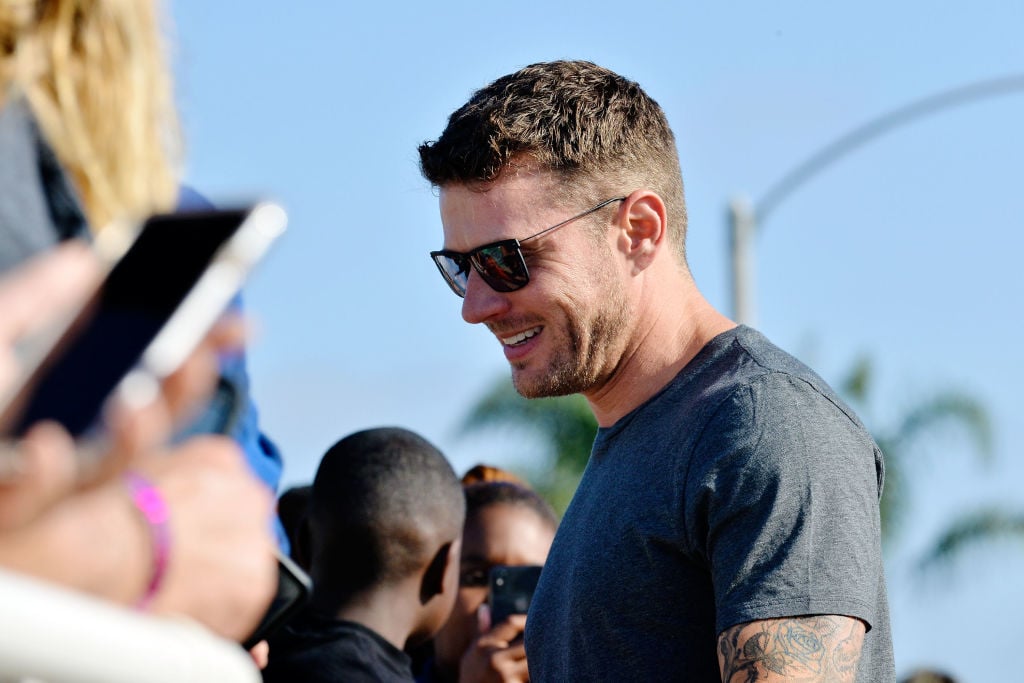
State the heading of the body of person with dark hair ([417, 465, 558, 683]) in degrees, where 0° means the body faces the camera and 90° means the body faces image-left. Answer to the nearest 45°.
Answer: approximately 0°

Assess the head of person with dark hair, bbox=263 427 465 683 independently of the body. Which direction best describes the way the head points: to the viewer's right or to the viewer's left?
to the viewer's right

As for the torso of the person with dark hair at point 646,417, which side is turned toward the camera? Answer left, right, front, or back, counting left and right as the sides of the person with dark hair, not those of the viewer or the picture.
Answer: left

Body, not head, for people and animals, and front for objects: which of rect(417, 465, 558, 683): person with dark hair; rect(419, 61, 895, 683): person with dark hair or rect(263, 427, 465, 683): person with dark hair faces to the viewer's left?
rect(419, 61, 895, 683): person with dark hair

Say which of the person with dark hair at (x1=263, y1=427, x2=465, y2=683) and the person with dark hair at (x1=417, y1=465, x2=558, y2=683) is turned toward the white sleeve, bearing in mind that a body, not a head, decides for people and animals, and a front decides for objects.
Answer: the person with dark hair at (x1=417, y1=465, x2=558, y2=683)

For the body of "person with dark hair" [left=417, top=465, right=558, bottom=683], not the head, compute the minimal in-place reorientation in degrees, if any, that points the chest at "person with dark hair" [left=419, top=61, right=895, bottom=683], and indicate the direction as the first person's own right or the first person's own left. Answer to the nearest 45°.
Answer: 0° — they already face them

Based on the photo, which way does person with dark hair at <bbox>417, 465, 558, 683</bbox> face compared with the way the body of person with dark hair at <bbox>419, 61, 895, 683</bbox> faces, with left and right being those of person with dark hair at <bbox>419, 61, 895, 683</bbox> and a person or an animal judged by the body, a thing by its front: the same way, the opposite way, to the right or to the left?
to the left
